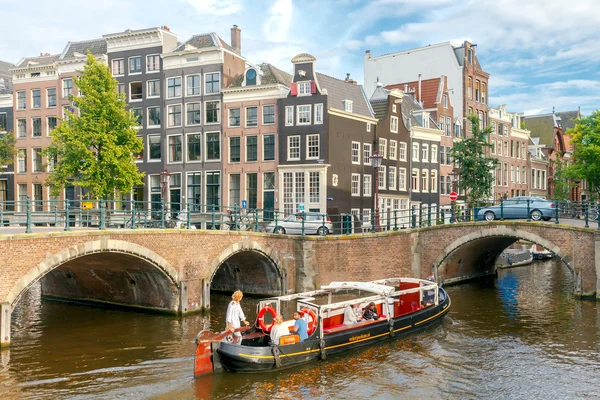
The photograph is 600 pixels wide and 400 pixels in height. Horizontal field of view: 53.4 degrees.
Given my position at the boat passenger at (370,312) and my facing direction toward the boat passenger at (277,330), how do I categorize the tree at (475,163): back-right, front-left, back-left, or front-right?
back-right

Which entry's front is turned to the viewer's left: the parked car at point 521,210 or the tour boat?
the parked car

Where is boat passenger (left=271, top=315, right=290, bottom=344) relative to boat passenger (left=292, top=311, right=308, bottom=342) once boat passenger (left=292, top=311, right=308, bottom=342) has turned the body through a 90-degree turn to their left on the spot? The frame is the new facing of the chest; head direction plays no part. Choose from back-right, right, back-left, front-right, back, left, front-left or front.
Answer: front-right

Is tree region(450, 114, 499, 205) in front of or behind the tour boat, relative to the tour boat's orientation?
in front

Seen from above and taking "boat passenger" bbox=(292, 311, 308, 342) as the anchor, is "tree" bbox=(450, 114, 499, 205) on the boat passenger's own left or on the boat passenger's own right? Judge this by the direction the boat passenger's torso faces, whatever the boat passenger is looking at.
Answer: on the boat passenger's own right

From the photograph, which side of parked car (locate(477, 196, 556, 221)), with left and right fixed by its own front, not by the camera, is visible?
left

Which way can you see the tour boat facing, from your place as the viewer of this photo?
facing away from the viewer and to the right of the viewer

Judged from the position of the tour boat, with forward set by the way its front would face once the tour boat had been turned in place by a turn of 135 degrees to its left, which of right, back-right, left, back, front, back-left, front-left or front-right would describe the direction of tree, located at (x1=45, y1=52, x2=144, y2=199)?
front-right

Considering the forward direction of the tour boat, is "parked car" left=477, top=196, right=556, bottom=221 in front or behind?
in front

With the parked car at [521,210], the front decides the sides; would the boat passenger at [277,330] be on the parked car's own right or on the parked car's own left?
on the parked car's own left
